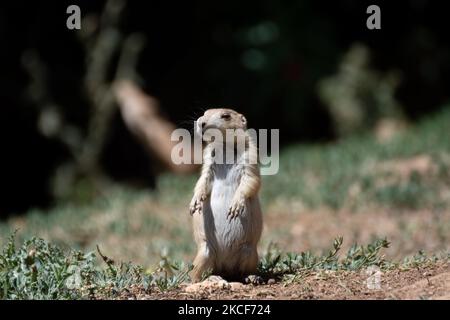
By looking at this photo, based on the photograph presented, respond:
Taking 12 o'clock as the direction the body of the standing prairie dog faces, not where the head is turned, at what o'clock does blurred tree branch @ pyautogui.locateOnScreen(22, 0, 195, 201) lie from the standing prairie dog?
The blurred tree branch is roughly at 4 o'clock from the standing prairie dog.

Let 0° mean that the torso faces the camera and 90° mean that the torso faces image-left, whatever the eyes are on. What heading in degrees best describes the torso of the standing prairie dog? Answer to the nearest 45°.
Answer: approximately 45°
